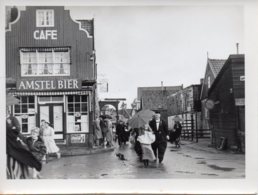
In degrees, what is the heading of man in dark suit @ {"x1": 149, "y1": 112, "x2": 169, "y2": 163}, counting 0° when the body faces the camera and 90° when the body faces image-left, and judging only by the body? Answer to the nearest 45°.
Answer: approximately 0°
